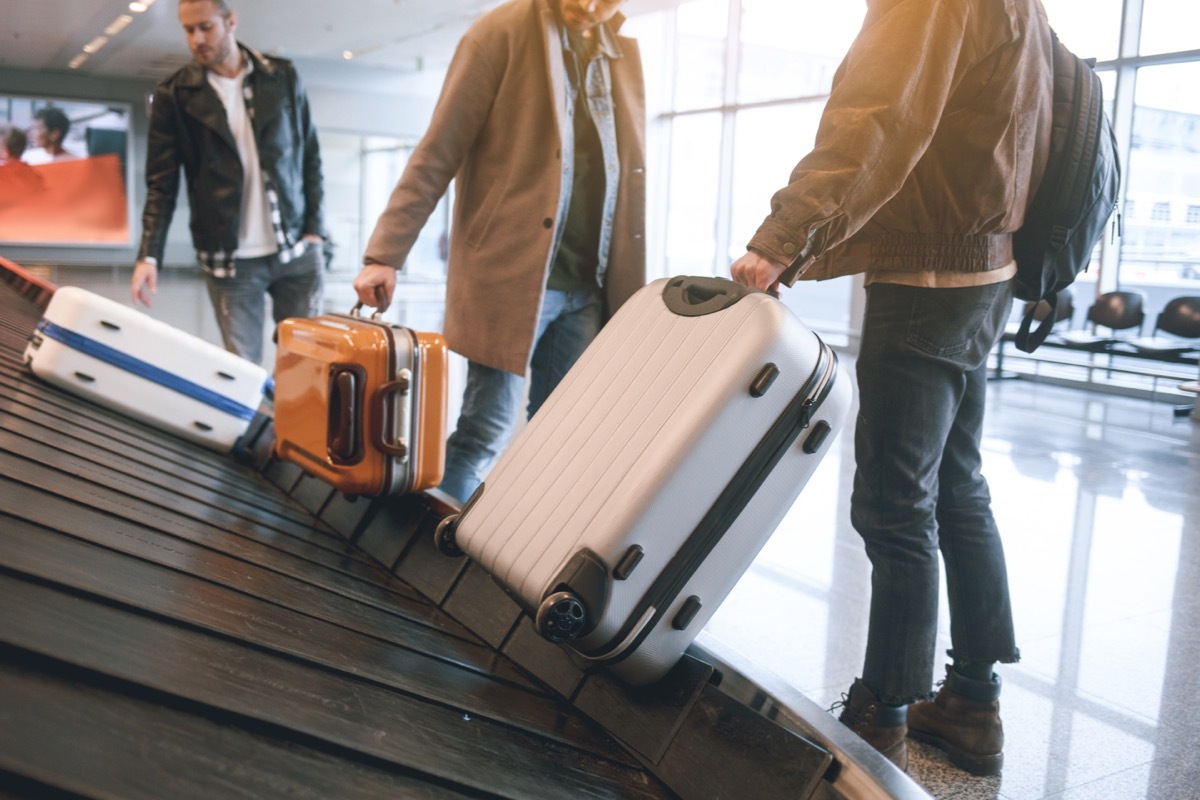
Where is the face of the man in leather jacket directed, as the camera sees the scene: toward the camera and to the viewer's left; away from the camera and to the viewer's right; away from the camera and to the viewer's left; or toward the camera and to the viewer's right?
toward the camera and to the viewer's left

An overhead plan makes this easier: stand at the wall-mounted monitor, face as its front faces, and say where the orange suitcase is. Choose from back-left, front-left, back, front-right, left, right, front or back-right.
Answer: front

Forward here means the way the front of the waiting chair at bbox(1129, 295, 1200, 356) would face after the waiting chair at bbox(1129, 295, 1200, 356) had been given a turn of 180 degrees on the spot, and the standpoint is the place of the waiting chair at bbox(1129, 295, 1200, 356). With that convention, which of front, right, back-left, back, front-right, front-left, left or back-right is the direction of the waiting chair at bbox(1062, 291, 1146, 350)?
left

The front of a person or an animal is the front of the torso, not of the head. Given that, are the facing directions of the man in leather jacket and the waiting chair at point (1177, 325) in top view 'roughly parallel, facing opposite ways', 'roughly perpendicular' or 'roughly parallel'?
roughly perpendicular

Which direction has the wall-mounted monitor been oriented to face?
toward the camera

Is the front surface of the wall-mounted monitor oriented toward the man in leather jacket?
yes

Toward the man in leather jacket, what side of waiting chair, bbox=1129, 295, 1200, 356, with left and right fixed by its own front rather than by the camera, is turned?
front

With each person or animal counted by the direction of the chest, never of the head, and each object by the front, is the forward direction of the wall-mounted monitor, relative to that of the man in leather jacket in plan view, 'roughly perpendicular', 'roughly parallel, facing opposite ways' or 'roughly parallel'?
roughly parallel

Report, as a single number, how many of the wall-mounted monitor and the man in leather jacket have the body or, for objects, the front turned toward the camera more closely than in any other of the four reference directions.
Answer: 2

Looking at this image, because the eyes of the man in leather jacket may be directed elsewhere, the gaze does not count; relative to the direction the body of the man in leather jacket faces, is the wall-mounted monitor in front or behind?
behind

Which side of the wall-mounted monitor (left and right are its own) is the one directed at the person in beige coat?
front

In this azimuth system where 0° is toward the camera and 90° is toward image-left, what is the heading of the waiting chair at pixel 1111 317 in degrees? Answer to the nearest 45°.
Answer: approximately 45°

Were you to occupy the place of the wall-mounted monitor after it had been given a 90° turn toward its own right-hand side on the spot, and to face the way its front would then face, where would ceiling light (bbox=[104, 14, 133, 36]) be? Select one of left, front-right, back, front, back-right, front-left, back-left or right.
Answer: left

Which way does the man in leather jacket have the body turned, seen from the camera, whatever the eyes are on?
toward the camera
